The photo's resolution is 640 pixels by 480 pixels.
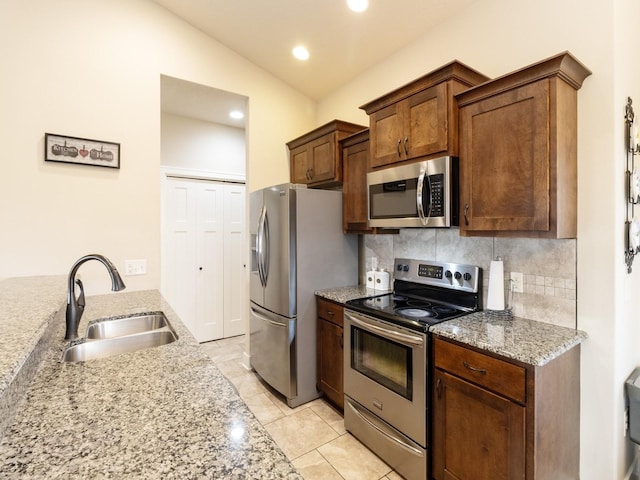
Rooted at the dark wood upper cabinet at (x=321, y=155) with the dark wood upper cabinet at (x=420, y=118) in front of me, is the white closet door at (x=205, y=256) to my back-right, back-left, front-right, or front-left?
back-right

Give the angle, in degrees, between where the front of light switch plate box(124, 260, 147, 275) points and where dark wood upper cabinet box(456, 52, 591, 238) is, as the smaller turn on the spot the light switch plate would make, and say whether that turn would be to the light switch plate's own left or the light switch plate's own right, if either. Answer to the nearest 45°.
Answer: approximately 45° to the light switch plate's own left

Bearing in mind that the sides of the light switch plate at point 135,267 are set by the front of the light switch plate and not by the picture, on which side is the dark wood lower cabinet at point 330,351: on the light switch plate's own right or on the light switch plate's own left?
on the light switch plate's own left

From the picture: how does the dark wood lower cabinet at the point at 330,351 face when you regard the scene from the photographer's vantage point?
facing the viewer and to the left of the viewer

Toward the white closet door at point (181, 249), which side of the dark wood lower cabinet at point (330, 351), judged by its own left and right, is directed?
right

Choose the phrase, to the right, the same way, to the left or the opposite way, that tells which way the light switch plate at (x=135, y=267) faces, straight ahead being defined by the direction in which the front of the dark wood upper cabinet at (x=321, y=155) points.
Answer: to the left

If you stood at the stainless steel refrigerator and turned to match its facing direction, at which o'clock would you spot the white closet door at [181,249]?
The white closet door is roughly at 3 o'clock from the stainless steel refrigerator.

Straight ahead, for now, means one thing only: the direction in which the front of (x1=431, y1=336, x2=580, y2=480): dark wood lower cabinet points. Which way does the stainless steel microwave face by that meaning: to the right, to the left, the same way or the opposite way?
the same way

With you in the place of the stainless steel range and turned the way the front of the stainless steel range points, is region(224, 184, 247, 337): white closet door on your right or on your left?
on your right

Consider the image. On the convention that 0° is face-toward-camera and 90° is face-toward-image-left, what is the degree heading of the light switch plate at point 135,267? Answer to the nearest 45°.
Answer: approximately 0°

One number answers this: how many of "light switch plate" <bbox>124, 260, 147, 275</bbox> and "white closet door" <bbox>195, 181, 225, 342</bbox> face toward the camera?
2

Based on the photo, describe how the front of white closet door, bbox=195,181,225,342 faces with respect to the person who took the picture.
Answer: facing the viewer

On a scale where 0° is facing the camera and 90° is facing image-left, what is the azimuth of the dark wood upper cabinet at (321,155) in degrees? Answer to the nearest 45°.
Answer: approximately 45°
